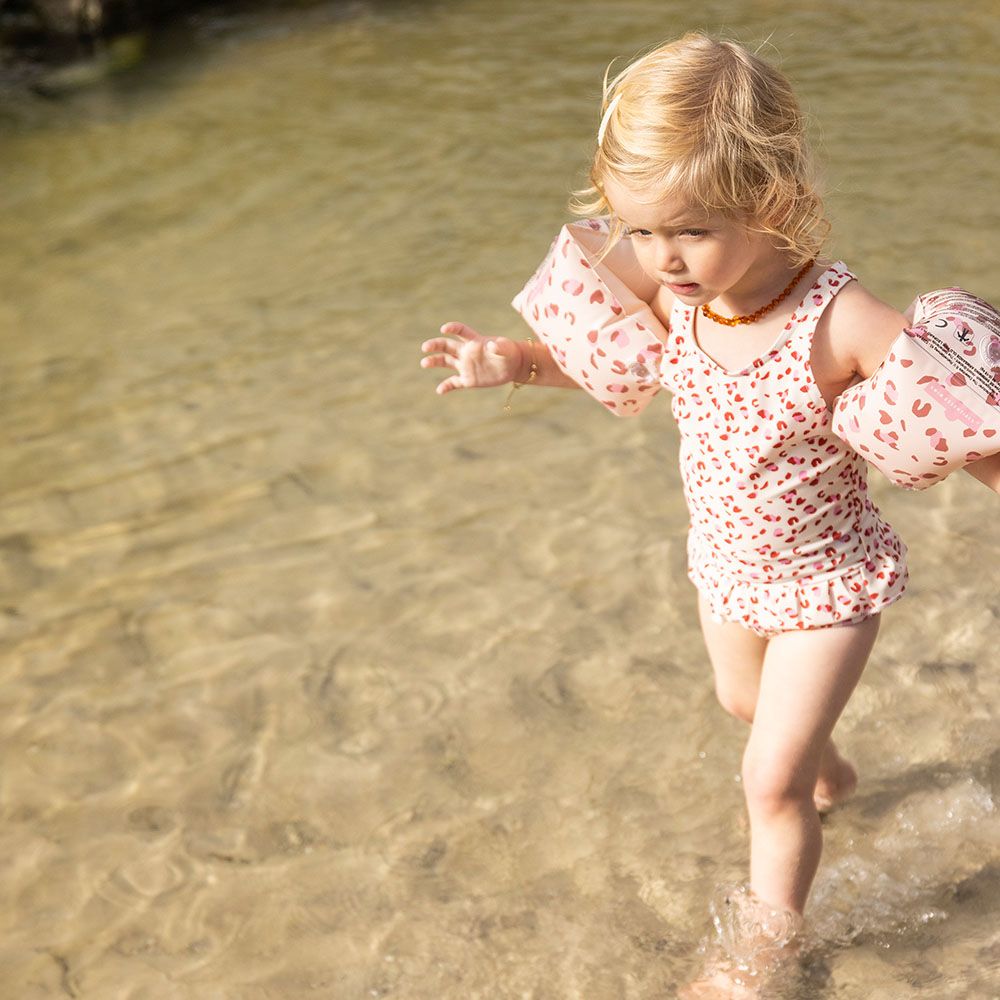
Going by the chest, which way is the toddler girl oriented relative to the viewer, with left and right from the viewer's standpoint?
facing the viewer and to the left of the viewer

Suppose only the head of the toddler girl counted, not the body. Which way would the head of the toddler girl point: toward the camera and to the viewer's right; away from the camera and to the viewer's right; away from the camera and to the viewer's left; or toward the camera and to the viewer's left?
toward the camera and to the viewer's left
